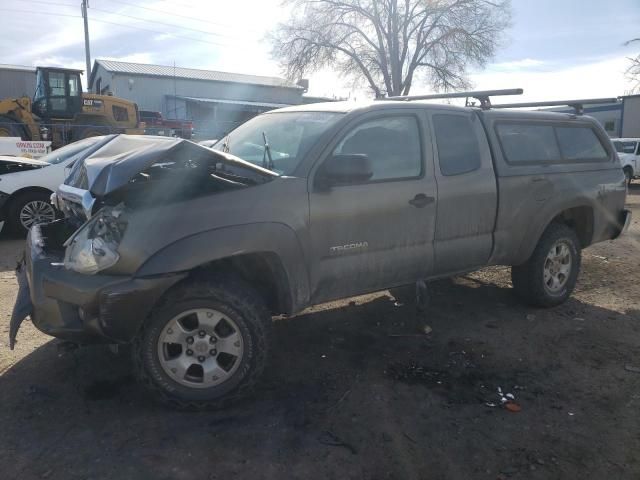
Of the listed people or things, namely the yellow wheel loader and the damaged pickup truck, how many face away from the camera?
0

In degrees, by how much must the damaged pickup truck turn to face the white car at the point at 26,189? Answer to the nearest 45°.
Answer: approximately 90° to its right

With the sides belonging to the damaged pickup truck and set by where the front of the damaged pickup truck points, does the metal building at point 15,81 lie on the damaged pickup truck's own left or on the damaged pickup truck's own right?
on the damaged pickup truck's own right

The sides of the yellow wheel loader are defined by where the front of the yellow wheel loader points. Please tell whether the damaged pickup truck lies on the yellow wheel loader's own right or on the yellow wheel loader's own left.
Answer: on the yellow wheel loader's own left

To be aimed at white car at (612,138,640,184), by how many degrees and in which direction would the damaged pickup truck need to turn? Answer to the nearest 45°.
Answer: approximately 180°

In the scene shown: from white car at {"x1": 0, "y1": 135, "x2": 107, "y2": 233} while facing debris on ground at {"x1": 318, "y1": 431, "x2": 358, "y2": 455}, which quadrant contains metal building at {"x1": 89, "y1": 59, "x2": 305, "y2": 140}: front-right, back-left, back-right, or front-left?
back-left

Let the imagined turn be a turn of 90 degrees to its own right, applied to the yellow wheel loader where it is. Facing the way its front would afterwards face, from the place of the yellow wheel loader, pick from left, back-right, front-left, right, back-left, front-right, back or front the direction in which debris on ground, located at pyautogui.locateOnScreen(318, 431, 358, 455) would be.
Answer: back

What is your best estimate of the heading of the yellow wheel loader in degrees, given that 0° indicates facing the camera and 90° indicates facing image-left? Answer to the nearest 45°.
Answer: approximately 90°

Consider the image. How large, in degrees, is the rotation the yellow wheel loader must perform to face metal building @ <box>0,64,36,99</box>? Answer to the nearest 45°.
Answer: approximately 90° to its right

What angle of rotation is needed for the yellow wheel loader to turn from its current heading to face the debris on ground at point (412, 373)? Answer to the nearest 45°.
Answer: approximately 90° to its left

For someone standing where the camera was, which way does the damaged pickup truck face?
facing the viewer and to the left of the viewer

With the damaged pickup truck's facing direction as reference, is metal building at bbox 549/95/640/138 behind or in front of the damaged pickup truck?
behind

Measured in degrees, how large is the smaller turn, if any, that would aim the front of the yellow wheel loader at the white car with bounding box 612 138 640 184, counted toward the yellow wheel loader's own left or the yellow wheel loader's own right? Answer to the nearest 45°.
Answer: approximately 135° to the yellow wheel loader's own left

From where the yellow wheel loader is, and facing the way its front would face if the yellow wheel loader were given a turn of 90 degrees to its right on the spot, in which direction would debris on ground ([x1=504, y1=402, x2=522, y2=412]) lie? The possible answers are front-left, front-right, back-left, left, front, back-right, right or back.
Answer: back

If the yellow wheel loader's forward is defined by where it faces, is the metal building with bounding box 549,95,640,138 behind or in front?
behind
